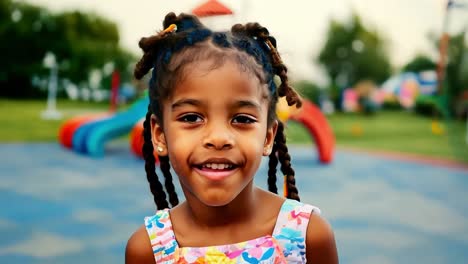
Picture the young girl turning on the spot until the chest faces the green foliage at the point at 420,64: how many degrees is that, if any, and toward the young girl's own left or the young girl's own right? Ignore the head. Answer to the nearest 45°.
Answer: approximately 180°

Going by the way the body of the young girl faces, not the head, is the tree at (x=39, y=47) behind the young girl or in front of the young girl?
behind

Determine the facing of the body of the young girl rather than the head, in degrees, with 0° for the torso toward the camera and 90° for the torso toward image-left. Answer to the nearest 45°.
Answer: approximately 0°

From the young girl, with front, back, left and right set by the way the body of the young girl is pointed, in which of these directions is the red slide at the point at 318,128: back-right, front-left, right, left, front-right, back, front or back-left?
back

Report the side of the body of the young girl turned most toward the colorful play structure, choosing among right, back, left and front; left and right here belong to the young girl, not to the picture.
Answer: back

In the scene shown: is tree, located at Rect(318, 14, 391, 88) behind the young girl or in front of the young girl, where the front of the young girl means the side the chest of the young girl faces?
behind

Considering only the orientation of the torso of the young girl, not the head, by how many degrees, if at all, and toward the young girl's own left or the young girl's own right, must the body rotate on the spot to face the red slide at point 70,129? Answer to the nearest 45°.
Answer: approximately 180°

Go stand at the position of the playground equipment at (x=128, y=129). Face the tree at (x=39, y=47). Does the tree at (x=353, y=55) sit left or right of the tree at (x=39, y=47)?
right
